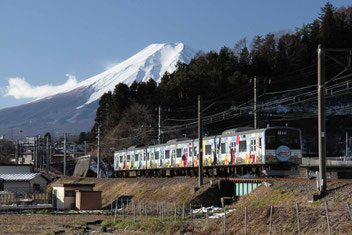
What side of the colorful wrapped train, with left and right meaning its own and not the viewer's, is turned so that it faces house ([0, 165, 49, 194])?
back

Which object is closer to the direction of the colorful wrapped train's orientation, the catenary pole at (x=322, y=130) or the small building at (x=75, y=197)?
the catenary pole

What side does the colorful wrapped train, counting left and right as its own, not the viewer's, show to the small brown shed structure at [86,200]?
right

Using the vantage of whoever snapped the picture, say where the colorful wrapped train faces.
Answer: facing the viewer and to the right of the viewer

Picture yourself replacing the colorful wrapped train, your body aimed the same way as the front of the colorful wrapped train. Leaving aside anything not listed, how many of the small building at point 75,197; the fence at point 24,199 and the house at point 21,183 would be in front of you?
0

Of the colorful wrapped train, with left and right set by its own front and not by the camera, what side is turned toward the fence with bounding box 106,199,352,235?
right

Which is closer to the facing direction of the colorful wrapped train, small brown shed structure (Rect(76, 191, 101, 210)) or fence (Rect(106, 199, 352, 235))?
the fence

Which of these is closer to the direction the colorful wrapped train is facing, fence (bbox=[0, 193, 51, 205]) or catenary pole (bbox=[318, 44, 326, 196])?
the catenary pole
